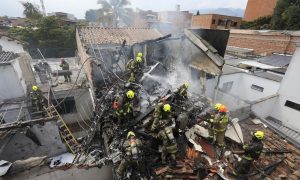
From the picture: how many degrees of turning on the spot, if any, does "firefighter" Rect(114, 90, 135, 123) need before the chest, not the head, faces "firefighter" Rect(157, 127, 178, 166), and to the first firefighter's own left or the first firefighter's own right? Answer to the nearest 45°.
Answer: approximately 90° to the first firefighter's own right

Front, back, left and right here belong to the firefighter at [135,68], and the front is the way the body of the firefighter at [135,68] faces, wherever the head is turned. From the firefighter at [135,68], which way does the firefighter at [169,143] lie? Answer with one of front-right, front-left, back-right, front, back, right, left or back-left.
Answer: back-right

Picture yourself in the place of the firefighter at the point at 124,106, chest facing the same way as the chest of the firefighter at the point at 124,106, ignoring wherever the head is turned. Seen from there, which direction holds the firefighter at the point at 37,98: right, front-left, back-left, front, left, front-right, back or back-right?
left

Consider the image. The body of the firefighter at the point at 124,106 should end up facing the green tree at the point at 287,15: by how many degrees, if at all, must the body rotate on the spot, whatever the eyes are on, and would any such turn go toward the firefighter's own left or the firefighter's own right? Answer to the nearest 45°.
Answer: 0° — they already face it

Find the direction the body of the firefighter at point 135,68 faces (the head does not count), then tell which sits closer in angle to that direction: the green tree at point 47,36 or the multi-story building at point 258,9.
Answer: the multi-story building

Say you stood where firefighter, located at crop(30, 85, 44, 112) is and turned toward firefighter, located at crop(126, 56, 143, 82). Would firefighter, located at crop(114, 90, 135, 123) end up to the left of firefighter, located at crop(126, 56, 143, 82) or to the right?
right
